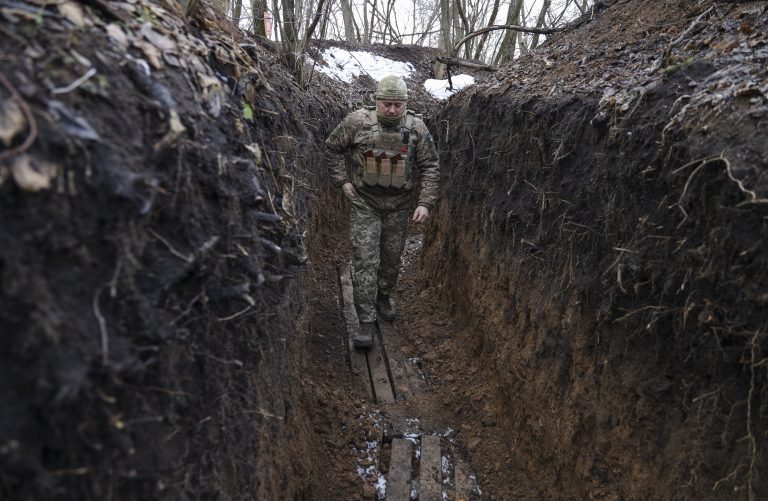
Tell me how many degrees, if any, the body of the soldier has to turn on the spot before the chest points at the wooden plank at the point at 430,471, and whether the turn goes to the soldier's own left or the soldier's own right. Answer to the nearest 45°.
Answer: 0° — they already face it

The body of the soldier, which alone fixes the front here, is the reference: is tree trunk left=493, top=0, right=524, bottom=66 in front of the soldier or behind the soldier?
behind

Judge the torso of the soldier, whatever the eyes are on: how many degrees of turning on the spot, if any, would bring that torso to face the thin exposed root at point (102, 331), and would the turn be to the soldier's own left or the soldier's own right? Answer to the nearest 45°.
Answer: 0° — they already face it

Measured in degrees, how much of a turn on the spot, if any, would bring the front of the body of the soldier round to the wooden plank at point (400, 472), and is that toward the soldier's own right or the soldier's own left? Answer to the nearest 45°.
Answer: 0° — they already face it

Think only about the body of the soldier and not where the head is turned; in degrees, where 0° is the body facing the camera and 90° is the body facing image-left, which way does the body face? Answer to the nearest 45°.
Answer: approximately 0°

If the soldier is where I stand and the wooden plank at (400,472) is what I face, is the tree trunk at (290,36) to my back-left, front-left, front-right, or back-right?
back-right
